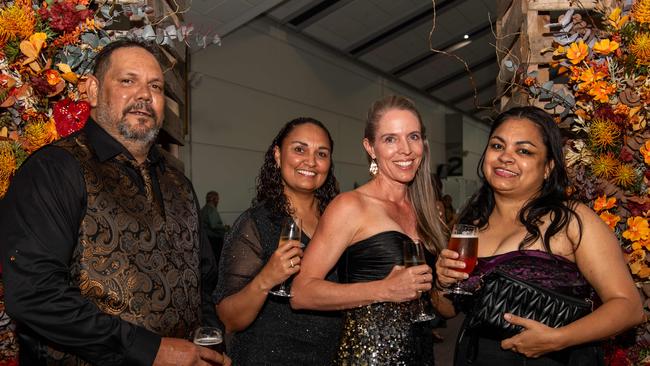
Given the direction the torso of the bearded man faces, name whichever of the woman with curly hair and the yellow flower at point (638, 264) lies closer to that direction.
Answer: the yellow flower

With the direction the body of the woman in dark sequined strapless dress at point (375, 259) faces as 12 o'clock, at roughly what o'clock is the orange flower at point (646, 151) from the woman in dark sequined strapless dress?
The orange flower is roughly at 10 o'clock from the woman in dark sequined strapless dress.

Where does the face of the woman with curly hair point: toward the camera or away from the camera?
toward the camera

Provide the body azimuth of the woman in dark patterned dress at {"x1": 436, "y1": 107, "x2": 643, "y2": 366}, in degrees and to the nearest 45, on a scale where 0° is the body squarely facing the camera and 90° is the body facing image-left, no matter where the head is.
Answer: approximately 45°

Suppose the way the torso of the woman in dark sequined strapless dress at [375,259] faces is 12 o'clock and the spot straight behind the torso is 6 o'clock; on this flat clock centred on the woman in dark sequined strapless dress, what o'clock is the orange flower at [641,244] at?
The orange flower is roughly at 10 o'clock from the woman in dark sequined strapless dress.

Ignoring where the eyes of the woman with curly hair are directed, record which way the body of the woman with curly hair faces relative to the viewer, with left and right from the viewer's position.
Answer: facing the viewer and to the right of the viewer

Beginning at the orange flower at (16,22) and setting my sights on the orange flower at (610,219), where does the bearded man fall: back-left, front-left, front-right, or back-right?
front-right
